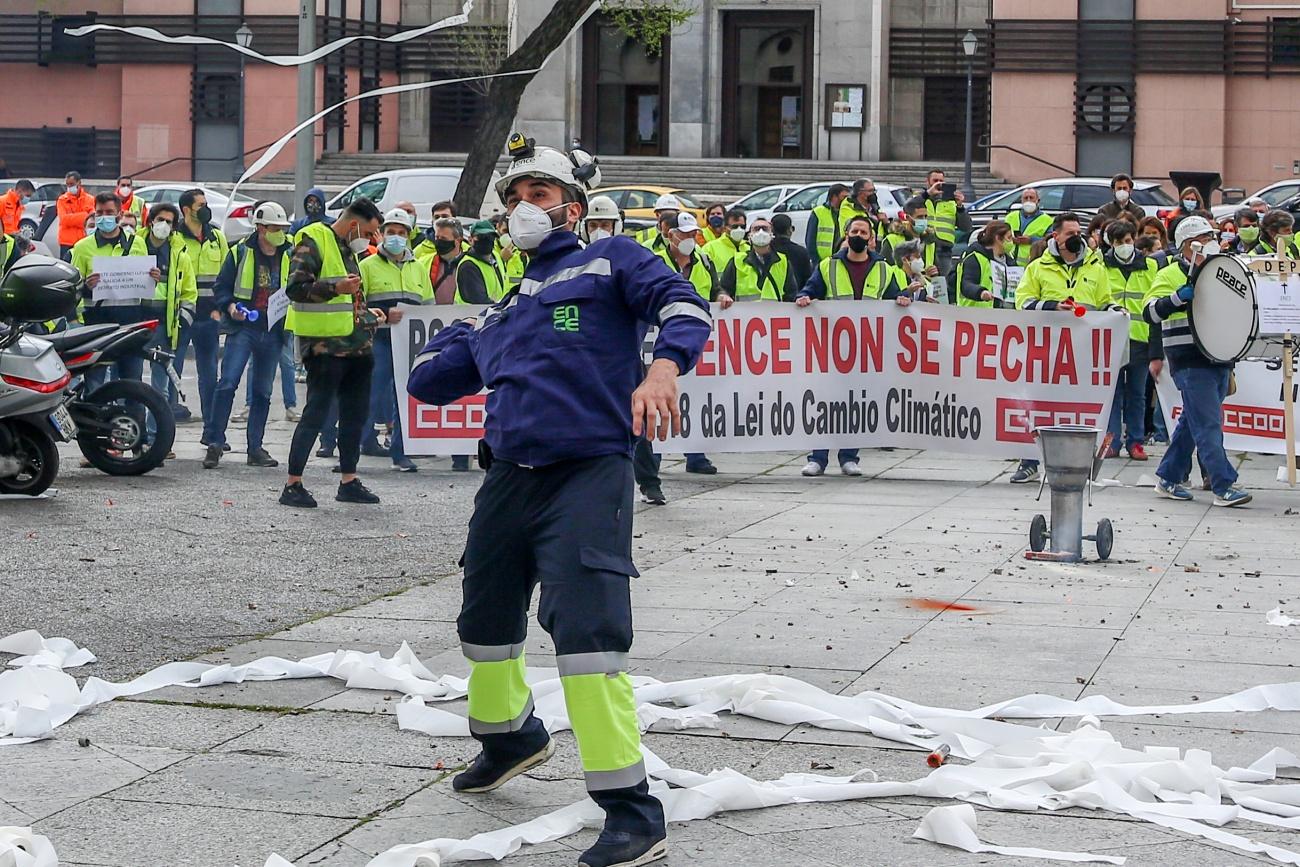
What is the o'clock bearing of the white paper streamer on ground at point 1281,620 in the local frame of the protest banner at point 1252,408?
The white paper streamer on ground is roughly at 12 o'clock from the protest banner.

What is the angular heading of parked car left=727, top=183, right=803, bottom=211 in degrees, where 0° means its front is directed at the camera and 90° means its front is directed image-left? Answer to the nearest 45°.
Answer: approximately 90°

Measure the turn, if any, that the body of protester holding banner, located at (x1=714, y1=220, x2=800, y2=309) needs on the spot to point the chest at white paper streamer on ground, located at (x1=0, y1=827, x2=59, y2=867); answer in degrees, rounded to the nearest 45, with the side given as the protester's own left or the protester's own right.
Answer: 0° — they already face it

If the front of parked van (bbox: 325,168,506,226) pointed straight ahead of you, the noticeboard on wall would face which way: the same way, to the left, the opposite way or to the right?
to the left

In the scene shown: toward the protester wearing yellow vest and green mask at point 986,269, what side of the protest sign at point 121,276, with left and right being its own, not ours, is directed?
left

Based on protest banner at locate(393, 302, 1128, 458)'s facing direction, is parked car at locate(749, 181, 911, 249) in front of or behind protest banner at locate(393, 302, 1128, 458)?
behind

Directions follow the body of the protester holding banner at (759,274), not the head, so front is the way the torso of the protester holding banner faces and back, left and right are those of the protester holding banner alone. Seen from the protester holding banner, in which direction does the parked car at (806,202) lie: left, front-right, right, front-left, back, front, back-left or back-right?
back

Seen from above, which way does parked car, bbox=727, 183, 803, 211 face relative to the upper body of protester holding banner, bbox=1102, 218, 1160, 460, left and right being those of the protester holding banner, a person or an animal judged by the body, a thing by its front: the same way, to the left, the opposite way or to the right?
to the right

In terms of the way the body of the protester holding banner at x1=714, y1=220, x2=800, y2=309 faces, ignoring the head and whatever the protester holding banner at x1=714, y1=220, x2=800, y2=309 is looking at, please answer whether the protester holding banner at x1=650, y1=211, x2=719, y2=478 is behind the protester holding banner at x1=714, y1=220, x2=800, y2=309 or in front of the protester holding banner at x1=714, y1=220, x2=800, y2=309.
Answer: in front
